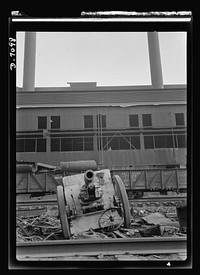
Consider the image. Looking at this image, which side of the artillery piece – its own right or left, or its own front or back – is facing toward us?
front
